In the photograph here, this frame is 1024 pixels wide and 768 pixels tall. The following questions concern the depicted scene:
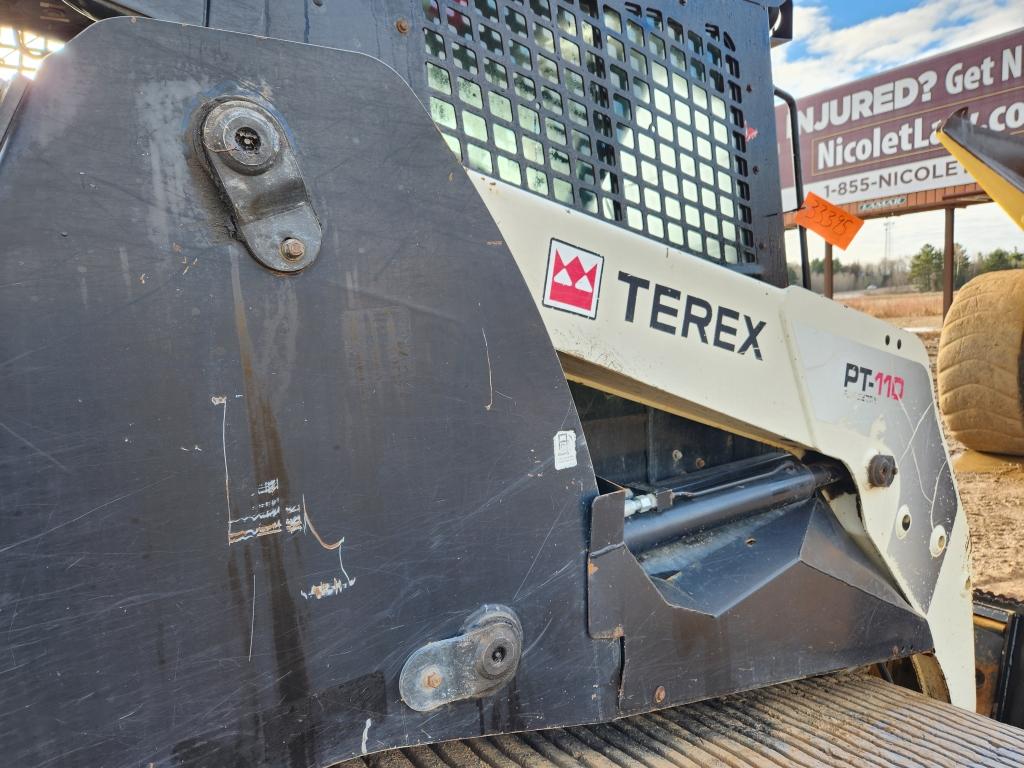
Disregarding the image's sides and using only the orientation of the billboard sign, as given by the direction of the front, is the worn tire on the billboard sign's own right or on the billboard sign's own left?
on the billboard sign's own left

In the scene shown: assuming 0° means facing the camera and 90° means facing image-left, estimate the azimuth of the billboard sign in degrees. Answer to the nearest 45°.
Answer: approximately 45°
